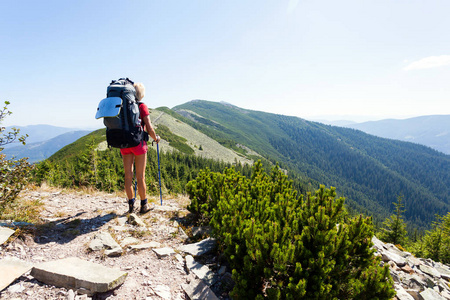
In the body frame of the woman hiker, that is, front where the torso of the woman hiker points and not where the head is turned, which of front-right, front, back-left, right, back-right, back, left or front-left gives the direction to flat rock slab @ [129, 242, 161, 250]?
back-right

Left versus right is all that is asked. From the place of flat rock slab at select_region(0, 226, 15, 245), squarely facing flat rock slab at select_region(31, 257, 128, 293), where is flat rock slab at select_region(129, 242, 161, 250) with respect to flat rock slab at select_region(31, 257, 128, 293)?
left

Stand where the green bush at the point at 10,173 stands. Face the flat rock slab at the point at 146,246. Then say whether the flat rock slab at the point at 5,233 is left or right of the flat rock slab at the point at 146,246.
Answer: right

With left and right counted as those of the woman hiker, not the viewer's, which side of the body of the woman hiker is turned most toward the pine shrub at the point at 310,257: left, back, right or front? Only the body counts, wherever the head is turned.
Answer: right

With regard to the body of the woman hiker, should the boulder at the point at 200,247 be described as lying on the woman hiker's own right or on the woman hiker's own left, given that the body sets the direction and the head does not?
on the woman hiker's own right

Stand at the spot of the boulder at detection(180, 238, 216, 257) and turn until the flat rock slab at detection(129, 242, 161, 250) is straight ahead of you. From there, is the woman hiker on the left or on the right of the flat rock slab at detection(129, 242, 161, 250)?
right

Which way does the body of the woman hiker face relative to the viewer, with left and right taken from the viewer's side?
facing away from the viewer and to the right of the viewer

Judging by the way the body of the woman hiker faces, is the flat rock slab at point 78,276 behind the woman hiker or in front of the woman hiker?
behind
